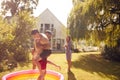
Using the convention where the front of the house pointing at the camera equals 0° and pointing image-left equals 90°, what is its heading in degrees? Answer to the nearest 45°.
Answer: approximately 0°

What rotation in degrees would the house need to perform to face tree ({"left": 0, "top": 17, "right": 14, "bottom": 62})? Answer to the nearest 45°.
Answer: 0° — it already faces it

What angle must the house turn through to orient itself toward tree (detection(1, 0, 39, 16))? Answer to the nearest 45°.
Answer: approximately 45° to its right
